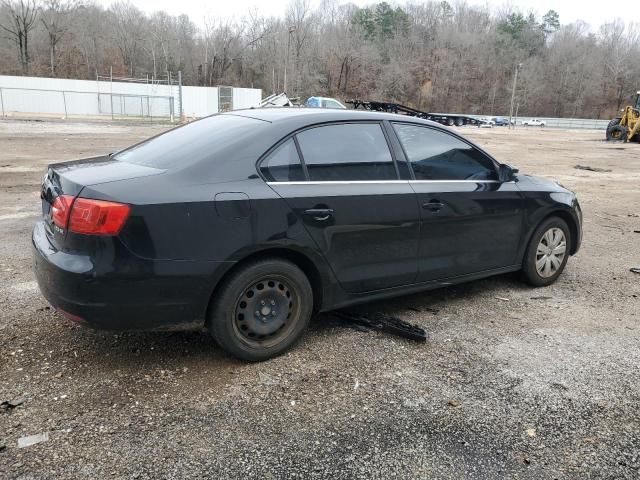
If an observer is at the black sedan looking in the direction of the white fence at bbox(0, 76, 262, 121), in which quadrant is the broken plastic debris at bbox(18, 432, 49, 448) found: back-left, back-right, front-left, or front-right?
back-left

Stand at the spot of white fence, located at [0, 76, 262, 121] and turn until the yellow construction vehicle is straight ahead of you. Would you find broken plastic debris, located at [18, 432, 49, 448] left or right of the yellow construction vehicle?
right

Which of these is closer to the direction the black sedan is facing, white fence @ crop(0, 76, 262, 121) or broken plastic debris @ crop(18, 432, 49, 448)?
the white fence

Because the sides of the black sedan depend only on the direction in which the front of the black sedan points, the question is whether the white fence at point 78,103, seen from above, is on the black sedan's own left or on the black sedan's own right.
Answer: on the black sedan's own left

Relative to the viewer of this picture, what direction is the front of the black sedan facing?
facing away from the viewer and to the right of the viewer

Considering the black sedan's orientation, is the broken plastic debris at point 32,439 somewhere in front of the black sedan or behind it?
behind

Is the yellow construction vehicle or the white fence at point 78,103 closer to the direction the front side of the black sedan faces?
the yellow construction vehicle

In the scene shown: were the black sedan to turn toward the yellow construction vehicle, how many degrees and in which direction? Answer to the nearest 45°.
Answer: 0° — it already faces it

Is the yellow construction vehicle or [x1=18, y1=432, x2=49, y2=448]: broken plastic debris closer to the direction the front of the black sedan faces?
the yellow construction vehicle
